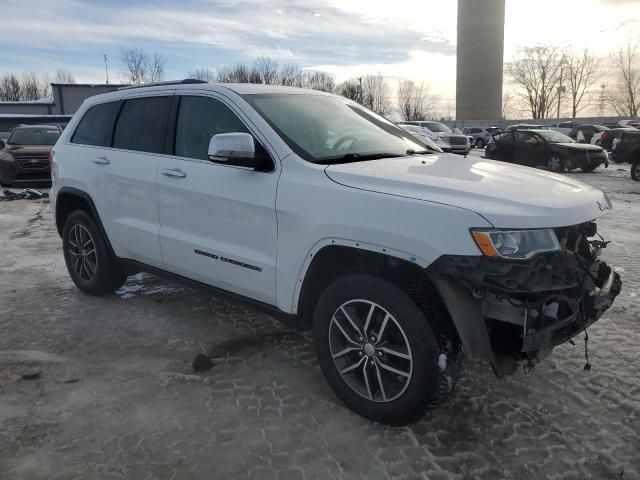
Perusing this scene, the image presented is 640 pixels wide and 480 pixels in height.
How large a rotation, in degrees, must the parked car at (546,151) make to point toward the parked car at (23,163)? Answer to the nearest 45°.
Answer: approximately 90° to its right

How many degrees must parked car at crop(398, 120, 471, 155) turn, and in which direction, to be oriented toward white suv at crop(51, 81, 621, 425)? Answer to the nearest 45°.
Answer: approximately 45° to its right

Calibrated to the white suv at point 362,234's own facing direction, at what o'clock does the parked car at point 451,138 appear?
The parked car is roughly at 8 o'clock from the white suv.

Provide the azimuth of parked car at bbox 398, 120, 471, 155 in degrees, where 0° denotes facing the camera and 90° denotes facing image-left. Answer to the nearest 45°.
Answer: approximately 315°

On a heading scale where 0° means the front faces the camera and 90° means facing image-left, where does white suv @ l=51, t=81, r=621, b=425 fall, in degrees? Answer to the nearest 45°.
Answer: approximately 315°

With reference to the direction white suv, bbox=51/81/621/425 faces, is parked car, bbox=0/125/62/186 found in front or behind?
behind

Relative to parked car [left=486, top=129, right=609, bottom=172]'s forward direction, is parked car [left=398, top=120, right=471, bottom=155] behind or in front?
behind

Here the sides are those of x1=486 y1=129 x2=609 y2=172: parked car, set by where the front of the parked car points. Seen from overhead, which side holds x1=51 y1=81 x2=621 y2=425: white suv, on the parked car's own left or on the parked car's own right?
on the parked car's own right

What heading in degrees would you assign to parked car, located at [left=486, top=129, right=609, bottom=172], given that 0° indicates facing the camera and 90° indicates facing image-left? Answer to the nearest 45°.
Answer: approximately 315°
